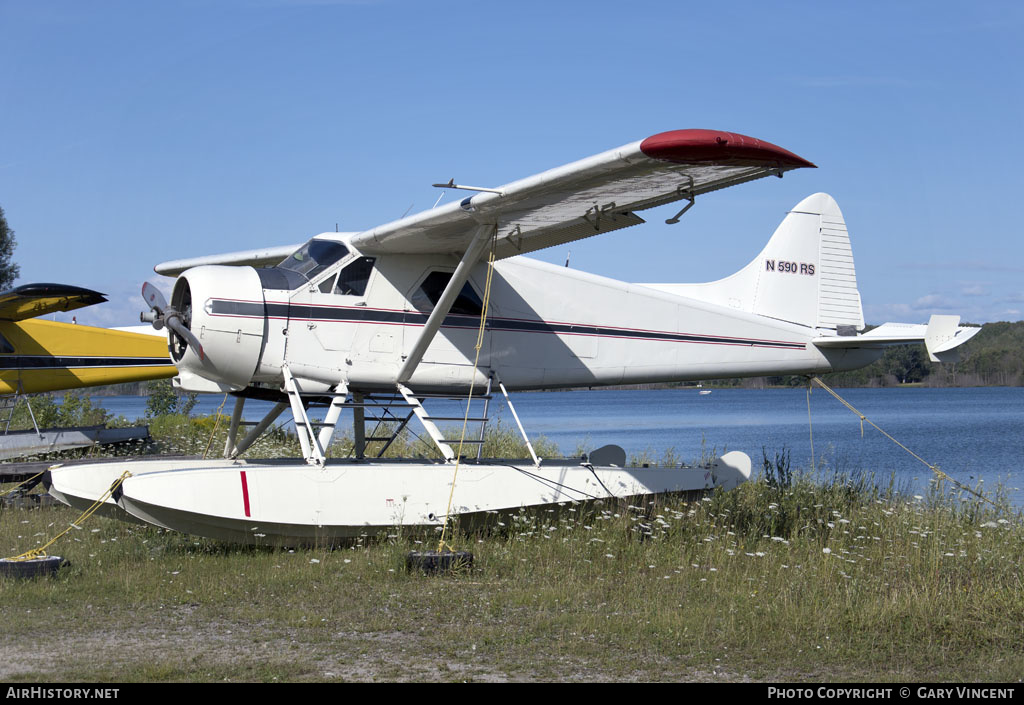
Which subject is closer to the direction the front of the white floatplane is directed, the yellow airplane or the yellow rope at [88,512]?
the yellow rope

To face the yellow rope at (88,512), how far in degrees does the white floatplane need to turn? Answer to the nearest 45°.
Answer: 0° — it already faces it

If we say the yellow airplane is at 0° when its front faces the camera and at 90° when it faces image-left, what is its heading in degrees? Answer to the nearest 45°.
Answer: approximately 90°

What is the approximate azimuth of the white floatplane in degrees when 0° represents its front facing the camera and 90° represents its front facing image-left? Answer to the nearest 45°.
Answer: approximately 45°
